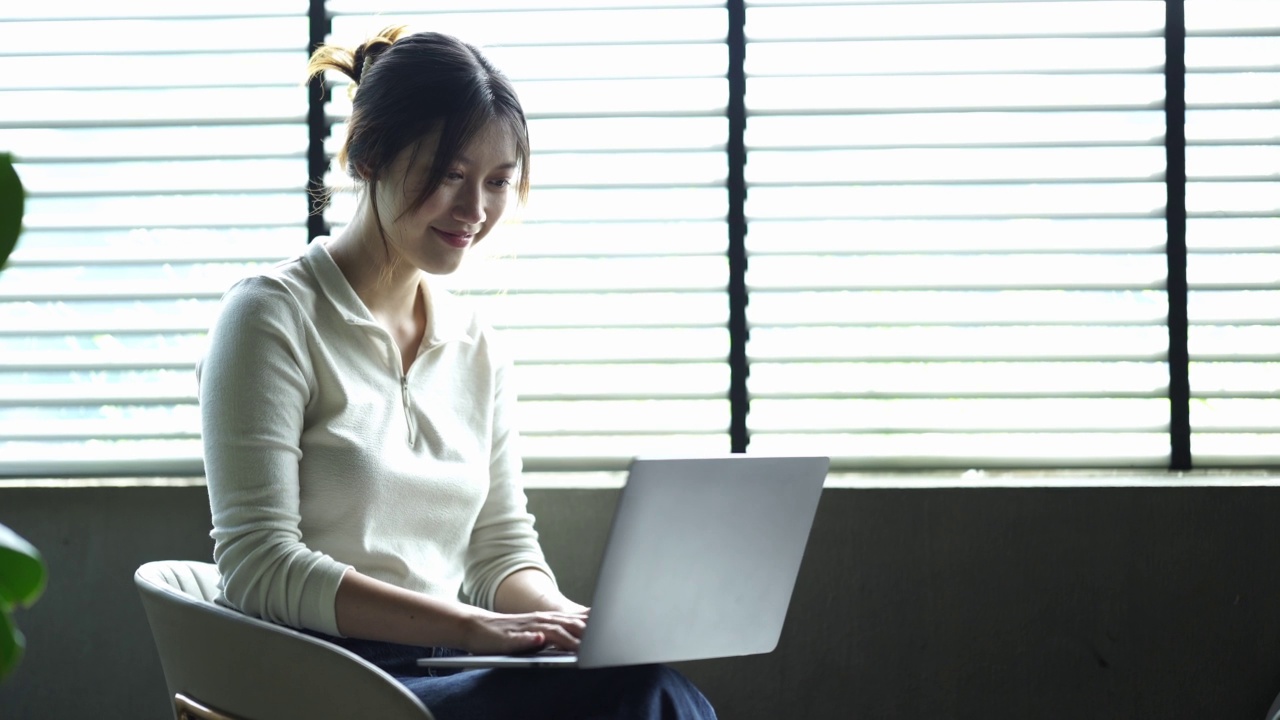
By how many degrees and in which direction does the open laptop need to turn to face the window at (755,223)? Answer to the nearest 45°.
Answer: approximately 45° to its right

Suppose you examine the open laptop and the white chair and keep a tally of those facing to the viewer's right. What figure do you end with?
1

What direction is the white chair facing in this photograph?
to the viewer's right

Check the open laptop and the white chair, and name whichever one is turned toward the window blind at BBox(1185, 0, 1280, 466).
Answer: the white chair

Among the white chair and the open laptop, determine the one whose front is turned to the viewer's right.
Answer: the white chair

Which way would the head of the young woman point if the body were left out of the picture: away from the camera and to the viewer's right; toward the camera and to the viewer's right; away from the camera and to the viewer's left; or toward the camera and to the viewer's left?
toward the camera and to the viewer's right

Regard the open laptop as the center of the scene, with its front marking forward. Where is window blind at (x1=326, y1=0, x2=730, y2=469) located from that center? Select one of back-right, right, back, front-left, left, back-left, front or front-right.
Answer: front-right

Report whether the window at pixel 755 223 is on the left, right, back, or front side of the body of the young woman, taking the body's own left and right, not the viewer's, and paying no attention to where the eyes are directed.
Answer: left
